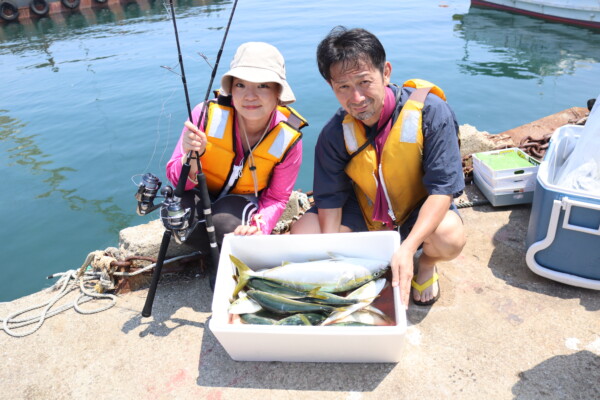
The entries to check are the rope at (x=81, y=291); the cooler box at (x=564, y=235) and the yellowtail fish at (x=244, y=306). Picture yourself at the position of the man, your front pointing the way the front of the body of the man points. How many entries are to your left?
1

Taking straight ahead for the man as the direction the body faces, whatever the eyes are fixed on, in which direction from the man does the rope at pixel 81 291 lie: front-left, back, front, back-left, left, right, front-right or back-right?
right

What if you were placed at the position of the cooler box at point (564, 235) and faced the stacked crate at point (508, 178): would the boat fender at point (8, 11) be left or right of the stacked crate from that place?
left

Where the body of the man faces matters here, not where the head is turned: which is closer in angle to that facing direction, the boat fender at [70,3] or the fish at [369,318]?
the fish

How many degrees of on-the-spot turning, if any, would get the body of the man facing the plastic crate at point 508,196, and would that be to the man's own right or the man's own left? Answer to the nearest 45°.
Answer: approximately 135° to the man's own left

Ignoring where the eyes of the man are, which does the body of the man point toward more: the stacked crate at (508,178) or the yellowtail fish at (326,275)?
the yellowtail fish

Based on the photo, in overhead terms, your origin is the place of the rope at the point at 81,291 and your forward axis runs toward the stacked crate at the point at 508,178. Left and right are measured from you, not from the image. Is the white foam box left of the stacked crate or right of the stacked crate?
right

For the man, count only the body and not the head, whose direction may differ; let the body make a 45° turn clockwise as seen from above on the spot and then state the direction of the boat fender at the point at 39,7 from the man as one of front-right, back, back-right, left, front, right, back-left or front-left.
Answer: right

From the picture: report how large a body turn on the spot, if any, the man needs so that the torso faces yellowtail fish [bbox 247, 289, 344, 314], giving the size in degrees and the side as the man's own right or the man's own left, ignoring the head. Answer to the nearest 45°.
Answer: approximately 45° to the man's own right

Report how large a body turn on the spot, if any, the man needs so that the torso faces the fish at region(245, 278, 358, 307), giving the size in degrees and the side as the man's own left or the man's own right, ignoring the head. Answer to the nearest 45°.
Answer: approximately 45° to the man's own right

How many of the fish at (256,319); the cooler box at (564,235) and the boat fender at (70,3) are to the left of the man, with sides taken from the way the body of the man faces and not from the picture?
1

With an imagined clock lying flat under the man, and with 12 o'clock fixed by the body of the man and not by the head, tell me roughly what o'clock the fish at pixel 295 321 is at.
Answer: The fish is roughly at 1 o'clock from the man.

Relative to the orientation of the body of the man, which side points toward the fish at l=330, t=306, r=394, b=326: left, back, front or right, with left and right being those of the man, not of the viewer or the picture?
front

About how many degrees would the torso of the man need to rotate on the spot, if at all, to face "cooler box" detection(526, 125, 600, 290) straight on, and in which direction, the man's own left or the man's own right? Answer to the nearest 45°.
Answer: approximately 90° to the man's own left

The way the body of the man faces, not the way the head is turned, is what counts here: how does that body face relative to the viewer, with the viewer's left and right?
facing the viewer

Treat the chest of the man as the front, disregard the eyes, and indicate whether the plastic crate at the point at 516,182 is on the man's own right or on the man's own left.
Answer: on the man's own left
